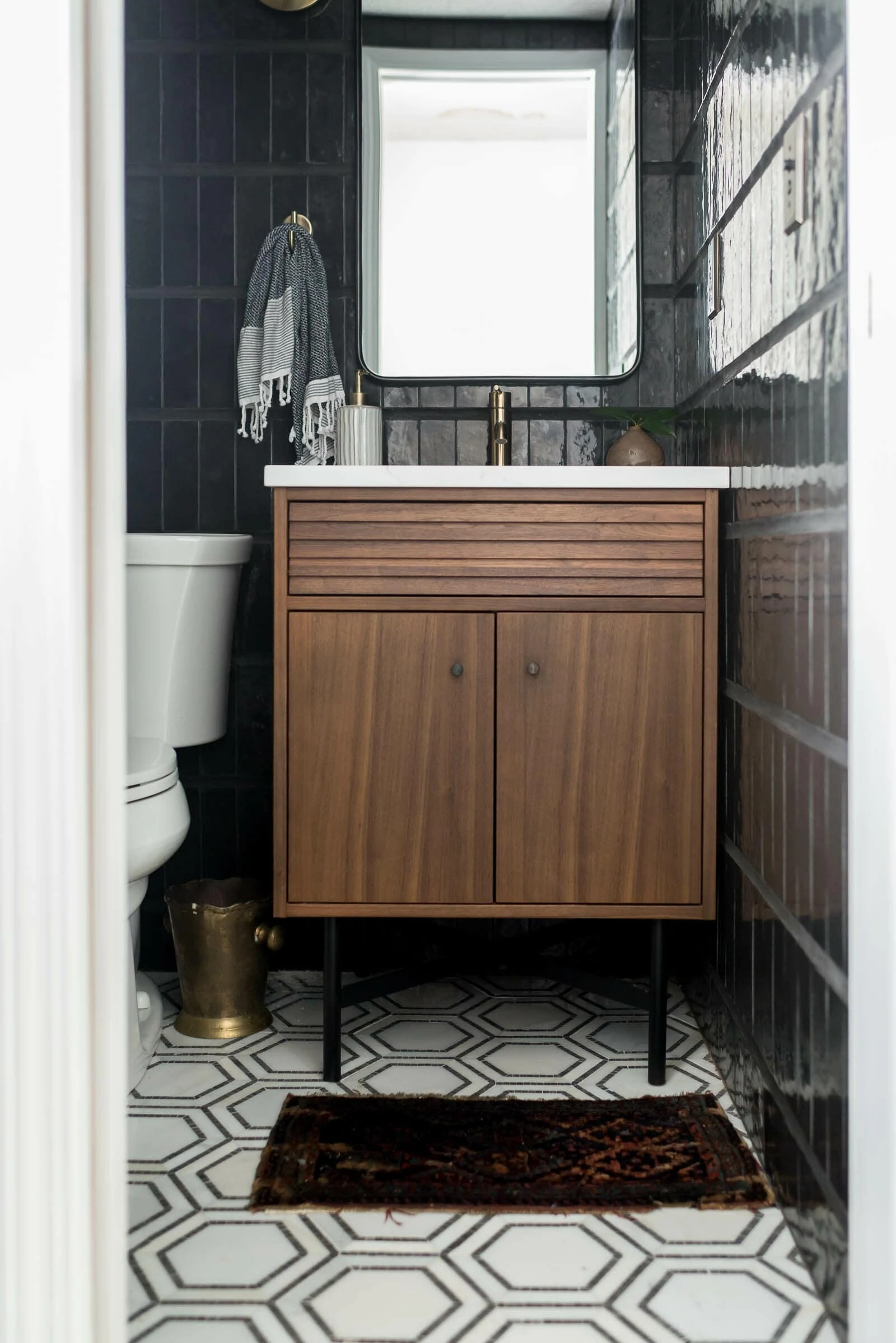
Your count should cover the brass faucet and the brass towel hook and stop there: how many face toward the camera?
2

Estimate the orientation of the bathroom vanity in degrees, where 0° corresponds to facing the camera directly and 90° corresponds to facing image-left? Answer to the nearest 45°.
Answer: approximately 0°

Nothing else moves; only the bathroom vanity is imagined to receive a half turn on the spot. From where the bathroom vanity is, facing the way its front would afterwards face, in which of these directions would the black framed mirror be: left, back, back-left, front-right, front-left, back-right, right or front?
front

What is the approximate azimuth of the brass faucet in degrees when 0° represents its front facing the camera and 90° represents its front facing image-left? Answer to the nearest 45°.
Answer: approximately 0°

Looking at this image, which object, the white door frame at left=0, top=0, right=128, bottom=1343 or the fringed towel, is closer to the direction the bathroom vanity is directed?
the white door frame
